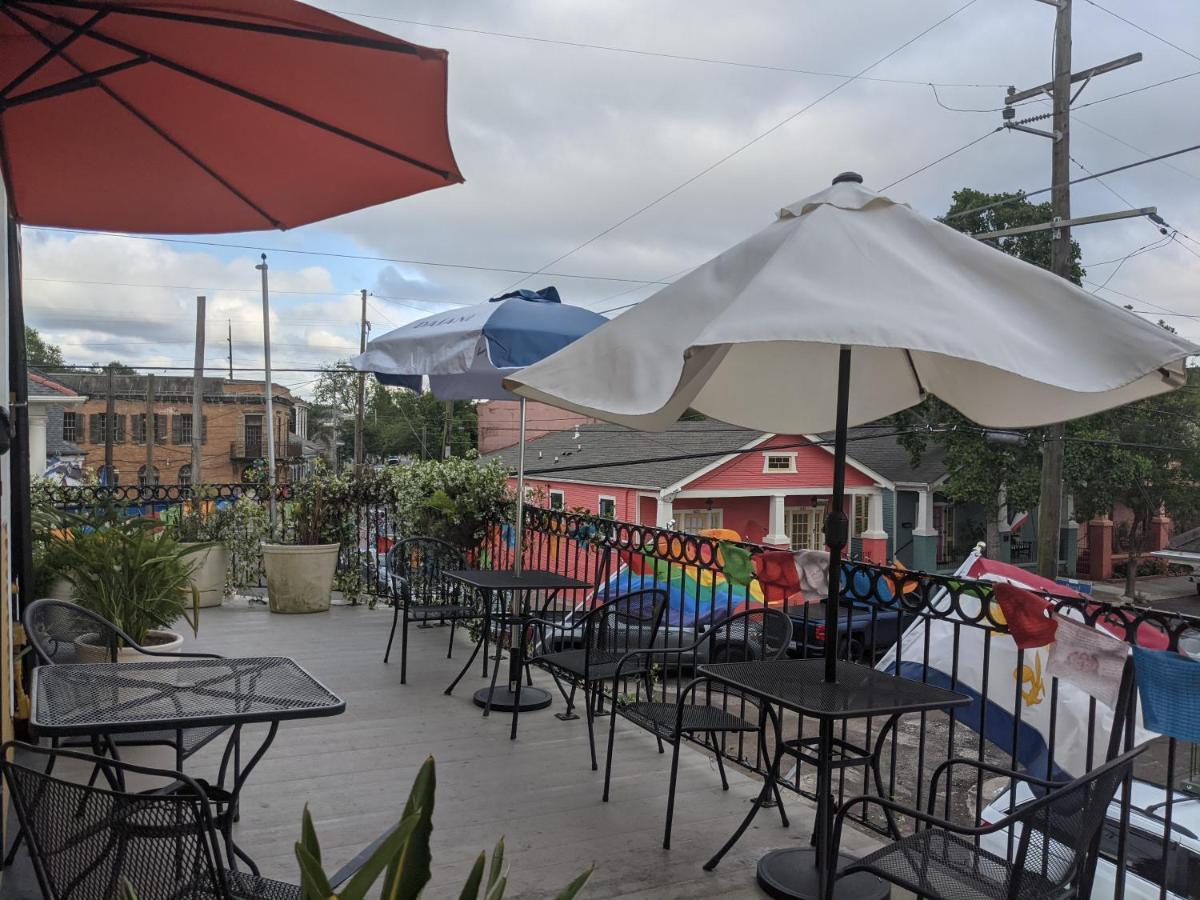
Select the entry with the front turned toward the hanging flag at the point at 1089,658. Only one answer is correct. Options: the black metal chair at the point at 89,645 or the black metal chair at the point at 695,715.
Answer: the black metal chair at the point at 89,645

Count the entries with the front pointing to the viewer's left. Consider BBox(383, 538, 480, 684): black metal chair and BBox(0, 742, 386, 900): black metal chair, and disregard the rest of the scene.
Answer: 0

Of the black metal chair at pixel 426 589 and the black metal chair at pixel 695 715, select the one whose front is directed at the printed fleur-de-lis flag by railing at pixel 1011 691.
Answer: the black metal chair at pixel 426 589

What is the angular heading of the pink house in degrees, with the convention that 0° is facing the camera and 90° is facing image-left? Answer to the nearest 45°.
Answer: approximately 315°

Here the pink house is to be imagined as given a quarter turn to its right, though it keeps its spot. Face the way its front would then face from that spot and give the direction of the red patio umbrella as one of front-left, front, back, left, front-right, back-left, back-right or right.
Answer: front-left

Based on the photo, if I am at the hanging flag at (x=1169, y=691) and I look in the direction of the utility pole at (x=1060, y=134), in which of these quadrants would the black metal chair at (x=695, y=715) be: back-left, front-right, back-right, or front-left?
front-left

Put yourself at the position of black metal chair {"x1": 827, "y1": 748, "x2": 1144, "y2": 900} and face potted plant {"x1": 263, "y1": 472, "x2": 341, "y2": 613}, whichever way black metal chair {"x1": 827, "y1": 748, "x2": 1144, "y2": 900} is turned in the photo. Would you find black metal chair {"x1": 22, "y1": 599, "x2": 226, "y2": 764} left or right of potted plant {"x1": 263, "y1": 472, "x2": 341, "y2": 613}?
left

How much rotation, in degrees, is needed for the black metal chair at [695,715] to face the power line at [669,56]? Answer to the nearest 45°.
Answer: approximately 135° to its right

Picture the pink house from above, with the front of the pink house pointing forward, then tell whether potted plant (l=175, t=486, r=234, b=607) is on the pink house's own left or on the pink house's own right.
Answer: on the pink house's own right

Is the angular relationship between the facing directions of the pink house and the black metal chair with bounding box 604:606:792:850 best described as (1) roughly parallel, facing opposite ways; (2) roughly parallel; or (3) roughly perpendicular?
roughly perpendicular

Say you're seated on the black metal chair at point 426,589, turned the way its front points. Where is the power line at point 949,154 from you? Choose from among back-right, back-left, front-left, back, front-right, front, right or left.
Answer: left

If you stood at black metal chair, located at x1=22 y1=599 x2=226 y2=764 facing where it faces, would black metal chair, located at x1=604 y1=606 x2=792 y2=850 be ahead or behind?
ahead

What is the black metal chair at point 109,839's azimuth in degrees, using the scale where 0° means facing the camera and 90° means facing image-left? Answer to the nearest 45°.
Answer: approximately 225°

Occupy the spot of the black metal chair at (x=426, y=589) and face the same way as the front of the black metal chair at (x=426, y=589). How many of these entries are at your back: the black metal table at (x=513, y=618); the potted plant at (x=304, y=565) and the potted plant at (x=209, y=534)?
2

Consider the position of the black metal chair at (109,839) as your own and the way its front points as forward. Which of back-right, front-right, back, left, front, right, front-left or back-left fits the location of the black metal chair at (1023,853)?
front-right
